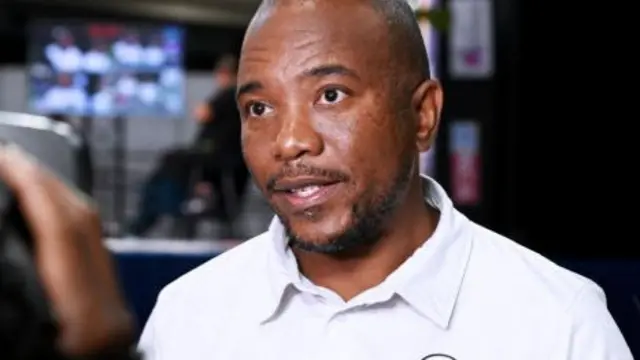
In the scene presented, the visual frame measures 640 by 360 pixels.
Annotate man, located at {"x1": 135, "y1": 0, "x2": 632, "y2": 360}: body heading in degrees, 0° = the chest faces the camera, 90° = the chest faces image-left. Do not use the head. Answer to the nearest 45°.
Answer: approximately 45°

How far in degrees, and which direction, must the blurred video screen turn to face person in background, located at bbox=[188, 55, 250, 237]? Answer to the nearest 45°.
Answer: approximately 45° to its left

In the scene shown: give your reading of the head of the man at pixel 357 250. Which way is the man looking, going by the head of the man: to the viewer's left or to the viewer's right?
to the viewer's left

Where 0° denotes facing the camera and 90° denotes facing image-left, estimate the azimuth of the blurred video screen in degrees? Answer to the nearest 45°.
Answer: approximately 0°

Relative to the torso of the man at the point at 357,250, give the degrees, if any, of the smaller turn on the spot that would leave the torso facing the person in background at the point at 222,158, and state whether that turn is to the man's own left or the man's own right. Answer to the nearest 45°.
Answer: approximately 135° to the man's own right

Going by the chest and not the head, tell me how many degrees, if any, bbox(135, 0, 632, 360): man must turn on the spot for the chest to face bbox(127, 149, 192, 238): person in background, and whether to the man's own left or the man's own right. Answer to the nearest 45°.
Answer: approximately 135° to the man's own right
